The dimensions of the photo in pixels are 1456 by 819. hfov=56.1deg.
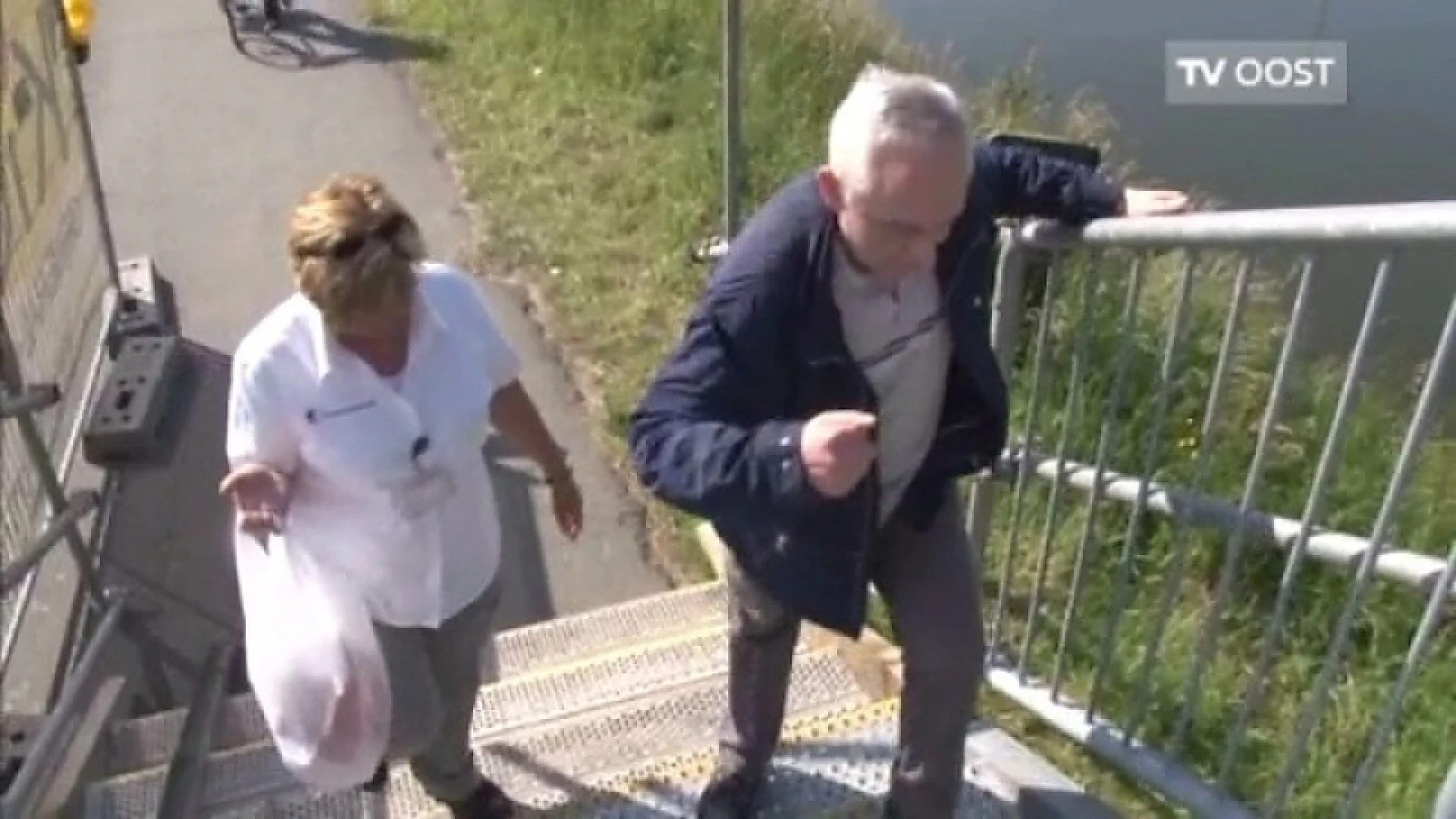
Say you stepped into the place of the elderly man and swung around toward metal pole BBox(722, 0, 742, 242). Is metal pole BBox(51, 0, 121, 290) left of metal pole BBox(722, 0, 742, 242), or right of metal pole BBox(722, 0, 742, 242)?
left

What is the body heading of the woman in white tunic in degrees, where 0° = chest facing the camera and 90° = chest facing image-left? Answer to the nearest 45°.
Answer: approximately 0°

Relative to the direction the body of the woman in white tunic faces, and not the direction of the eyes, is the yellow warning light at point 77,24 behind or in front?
behind

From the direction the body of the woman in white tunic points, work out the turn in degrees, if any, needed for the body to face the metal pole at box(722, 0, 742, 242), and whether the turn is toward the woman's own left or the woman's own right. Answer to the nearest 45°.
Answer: approximately 135° to the woman's own left

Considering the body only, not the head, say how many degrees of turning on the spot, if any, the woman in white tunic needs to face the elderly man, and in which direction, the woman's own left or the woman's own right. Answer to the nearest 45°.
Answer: approximately 90° to the woman's own left

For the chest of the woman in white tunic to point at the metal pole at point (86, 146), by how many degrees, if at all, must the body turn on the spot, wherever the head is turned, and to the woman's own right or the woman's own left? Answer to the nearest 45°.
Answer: approximately 180°

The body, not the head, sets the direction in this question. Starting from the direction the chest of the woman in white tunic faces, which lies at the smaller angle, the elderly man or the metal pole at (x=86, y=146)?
the elderly man
